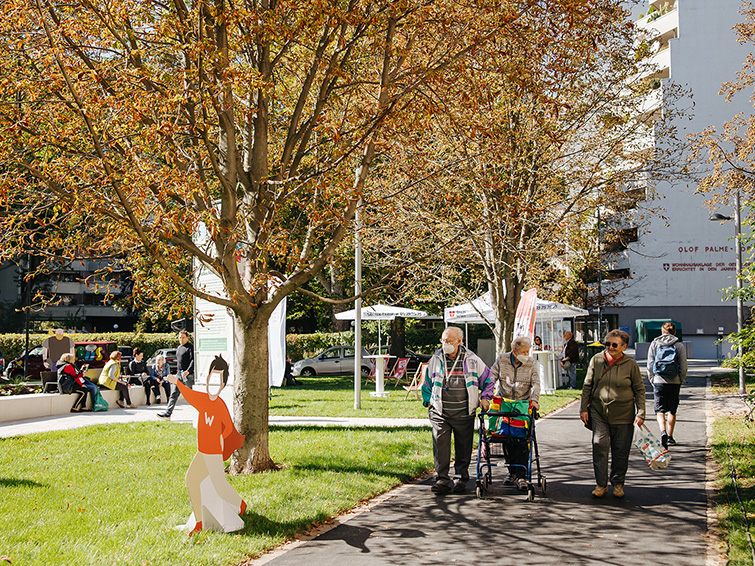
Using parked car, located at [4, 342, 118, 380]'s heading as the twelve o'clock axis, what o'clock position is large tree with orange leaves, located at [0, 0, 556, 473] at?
The large tree with orange leaves is roughly at 9 o'clock from the parked car.

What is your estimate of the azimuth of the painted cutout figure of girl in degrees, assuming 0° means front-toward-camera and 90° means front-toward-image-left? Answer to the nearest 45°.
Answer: approximately 0°

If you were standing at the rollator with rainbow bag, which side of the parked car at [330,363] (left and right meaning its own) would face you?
left

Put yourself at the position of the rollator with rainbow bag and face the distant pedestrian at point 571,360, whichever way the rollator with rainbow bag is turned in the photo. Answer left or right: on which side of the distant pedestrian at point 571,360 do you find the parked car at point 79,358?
left

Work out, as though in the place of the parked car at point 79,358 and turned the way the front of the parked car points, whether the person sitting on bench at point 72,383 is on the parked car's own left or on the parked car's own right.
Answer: on the parked car's own left

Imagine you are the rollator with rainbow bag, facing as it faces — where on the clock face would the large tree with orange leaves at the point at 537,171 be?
The large tree with orange leaves is roughly at 6 o'clock from the rollator with rainbow bag.

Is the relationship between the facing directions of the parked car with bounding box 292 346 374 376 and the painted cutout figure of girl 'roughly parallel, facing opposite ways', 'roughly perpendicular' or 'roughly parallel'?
roughly perpendicular

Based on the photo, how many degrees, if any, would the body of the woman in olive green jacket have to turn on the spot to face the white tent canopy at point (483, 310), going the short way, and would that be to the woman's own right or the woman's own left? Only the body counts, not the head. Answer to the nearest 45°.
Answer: approximately 180°

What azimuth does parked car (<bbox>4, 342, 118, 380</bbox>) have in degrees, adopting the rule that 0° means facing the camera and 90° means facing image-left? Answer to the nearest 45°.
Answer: approximately 90°

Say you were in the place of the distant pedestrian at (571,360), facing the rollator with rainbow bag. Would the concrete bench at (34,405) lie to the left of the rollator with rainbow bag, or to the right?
right

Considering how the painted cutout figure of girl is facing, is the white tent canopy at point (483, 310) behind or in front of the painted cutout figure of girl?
behind
